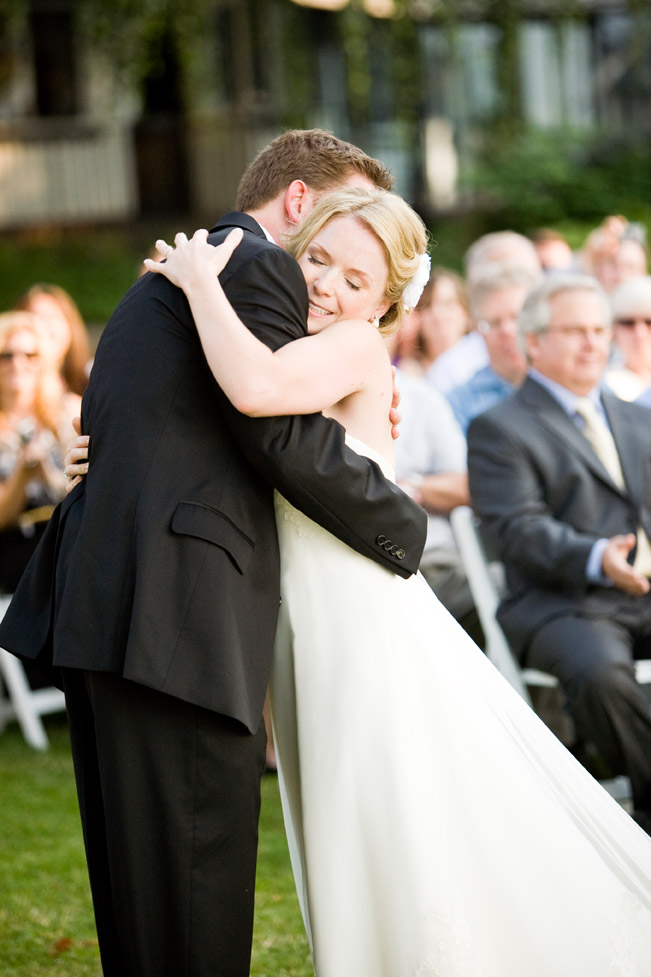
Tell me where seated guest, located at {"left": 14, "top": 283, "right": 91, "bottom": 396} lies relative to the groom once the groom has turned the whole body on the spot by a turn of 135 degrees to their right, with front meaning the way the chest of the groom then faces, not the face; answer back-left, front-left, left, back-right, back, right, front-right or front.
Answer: back-right

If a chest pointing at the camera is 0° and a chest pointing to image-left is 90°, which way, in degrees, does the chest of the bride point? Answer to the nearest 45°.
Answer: approximately 90°

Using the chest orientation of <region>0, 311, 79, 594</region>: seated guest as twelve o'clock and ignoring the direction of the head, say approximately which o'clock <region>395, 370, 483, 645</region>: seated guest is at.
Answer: <region>395, 370, 483, 645</region>: seated guest is roughly at 10 o'clock from <region>0, 311, 79, 594</region>: seated guest.

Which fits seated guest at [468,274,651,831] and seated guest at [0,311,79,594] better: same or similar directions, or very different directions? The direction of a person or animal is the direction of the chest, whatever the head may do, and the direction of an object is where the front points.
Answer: same or similar directions

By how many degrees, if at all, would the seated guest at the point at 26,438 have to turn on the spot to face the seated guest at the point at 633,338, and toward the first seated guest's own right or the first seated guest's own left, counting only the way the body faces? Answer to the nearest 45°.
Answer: approximately 45° to the first seated guest's own left

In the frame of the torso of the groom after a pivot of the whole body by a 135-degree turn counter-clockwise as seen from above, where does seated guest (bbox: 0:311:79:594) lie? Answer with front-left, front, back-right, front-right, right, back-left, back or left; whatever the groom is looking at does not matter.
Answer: front-right

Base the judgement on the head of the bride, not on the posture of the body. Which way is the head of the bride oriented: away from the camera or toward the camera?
toward the camera

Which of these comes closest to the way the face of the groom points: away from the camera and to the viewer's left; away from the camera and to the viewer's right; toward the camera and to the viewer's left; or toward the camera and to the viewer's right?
away from the camera and to the viewer's right

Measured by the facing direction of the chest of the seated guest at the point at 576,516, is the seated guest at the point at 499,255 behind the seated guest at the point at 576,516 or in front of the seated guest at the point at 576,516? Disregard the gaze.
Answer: behind

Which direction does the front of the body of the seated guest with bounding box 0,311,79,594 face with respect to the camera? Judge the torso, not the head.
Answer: toward the camera
